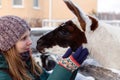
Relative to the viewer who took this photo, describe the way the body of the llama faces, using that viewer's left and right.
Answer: facing to the left of the viewer

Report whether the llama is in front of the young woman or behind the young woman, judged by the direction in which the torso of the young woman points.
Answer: in front

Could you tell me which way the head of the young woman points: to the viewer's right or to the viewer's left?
to the viewer's right

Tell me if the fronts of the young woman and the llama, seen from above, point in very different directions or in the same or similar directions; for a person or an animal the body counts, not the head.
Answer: very different directions

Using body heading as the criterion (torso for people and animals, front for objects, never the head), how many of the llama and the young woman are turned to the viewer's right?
1

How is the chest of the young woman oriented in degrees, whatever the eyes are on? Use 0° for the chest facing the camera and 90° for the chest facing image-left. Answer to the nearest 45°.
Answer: approximately 270°

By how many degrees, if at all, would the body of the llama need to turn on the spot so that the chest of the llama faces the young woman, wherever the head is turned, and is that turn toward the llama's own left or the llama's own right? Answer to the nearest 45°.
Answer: approximately 45° to the llama's own left
